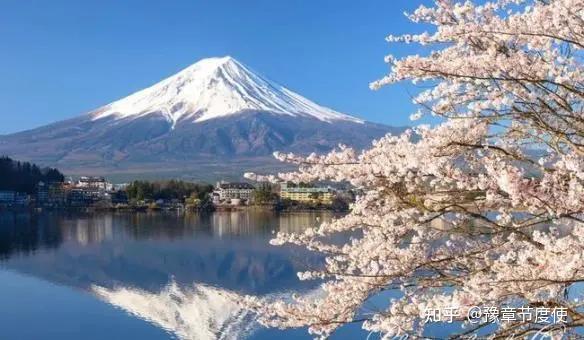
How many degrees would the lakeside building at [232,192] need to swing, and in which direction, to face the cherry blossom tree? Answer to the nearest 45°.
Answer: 0° — it already faces it

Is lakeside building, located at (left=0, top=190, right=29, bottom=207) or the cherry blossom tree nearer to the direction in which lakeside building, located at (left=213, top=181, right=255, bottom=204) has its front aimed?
the cherry blossom tree

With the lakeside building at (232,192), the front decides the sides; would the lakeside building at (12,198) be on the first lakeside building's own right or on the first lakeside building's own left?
on the first lakeside building's own right

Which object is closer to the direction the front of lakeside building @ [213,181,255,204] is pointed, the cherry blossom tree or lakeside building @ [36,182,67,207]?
the cherry blossom tree

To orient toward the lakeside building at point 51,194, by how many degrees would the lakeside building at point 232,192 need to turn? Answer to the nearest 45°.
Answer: approximately 90° to its right

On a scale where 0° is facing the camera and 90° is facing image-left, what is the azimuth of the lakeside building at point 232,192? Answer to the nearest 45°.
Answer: approximately 0°
